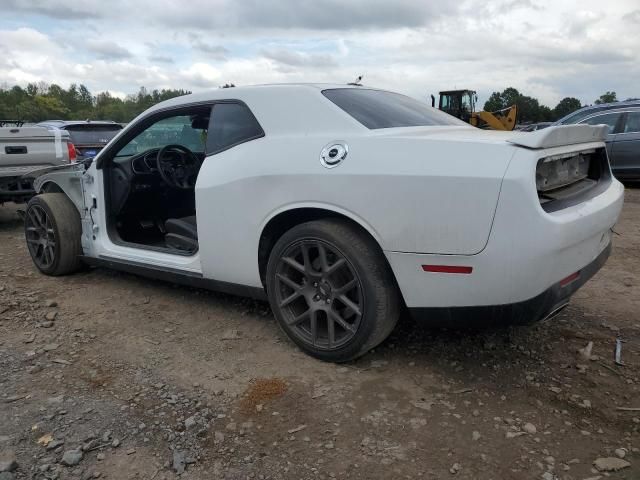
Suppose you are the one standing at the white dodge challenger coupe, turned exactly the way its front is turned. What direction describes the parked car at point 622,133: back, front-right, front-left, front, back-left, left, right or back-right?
right

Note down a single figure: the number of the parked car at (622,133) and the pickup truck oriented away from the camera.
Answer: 1

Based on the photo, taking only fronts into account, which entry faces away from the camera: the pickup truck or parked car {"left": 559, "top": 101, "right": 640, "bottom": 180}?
the pickup truck

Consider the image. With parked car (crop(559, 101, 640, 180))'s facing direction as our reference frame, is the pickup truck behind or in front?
in front

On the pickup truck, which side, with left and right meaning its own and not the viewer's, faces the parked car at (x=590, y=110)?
right

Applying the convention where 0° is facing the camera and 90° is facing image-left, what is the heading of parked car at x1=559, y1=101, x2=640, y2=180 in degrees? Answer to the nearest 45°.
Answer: approximately 90°

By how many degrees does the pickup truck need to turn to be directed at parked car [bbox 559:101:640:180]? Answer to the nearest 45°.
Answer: approximately 90° to its right

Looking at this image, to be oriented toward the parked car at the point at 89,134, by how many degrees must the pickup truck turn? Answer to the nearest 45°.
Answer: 0° — it already faces it

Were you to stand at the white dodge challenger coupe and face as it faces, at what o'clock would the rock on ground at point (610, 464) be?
The rock on ground is roughly at 6 o'clock from the white dodge challenger coupe.

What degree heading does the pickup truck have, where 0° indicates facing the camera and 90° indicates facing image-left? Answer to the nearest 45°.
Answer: approximately 180°

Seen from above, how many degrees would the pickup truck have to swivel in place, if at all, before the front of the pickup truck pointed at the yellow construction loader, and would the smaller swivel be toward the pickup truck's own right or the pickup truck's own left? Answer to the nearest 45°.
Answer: approximately 45° to the pickup truck's own right

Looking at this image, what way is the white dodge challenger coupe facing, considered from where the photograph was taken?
facing away from the viewer and to the left of the viewer
